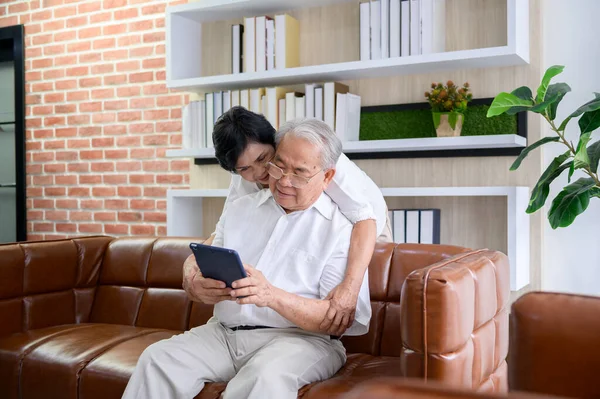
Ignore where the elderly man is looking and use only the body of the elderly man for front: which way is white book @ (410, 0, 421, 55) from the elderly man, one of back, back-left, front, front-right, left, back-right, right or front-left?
back

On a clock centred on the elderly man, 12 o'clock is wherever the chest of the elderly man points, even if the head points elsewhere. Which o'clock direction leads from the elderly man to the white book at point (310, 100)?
The white book is roughly at 5 o'clock from the elderly man.

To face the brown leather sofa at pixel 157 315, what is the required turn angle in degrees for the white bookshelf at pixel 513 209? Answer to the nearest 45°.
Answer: approximately 45° to its right

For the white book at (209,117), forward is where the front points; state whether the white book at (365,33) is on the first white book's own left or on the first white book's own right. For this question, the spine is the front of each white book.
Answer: on the first white book's own left

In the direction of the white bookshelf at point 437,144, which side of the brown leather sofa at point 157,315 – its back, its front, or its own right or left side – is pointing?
back
